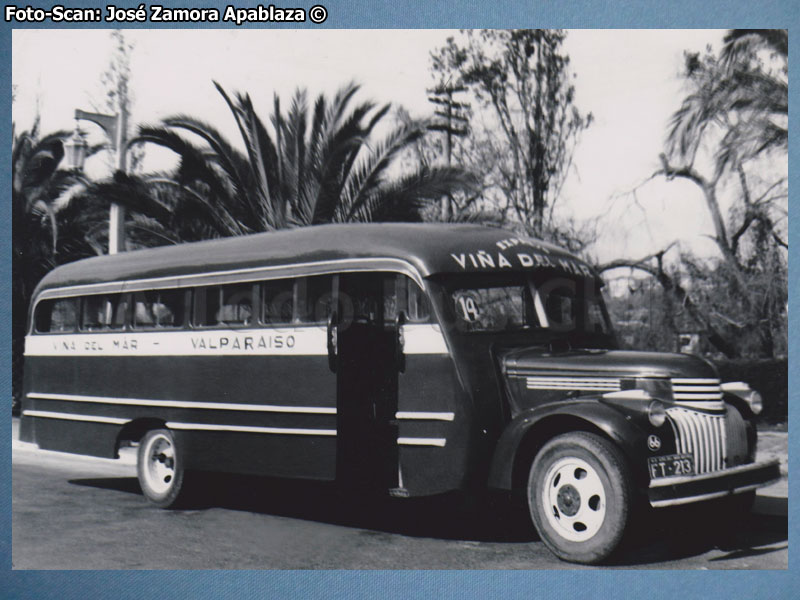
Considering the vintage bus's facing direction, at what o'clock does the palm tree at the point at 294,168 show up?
The palm tree is roughly at 7 o'clock from the vintage bus.

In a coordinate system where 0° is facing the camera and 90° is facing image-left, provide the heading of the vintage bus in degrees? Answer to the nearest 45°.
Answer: approximately 315°

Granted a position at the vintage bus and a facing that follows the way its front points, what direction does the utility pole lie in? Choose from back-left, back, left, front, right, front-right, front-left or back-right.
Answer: back-left

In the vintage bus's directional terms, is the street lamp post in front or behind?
behind

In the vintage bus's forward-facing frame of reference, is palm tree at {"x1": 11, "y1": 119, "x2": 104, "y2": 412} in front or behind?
behind

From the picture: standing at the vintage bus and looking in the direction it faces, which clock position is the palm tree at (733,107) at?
The palm tree is roughly at 9 o'clock from the vintage bus.
